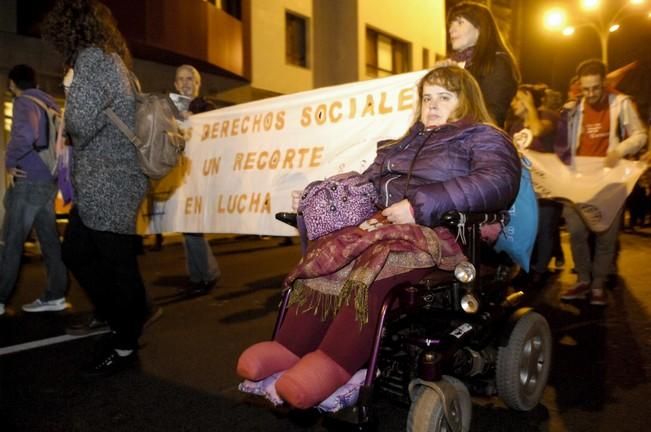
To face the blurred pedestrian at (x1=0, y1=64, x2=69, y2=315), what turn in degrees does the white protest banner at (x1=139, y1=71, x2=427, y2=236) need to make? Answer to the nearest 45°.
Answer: approximately 45° to its right

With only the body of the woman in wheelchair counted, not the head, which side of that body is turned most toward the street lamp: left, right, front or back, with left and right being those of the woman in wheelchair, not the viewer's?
back

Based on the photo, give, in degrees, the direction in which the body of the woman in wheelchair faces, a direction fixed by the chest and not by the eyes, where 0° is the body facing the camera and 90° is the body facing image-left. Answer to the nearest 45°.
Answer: approximately 45°

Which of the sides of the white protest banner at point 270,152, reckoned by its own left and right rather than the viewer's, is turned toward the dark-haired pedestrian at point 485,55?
left

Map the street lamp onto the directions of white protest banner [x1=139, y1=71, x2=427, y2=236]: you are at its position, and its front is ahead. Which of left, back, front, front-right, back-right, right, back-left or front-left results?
back
